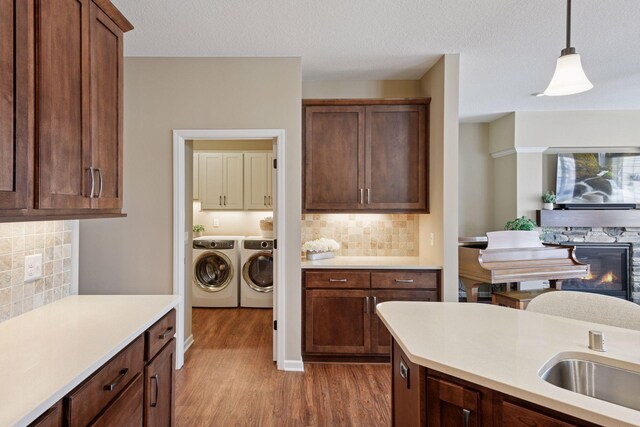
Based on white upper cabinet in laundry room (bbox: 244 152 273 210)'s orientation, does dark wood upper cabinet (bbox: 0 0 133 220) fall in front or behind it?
in front

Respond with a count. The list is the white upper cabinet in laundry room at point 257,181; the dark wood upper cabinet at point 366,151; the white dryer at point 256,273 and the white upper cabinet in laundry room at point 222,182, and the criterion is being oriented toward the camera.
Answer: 4

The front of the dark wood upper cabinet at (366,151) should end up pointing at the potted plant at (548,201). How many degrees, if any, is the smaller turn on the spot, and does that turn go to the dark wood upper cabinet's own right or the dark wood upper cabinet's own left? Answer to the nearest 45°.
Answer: approximately 135° to the dark wood upper cabinet's own left

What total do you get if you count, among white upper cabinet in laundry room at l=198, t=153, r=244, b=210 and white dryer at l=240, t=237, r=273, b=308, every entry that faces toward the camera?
2

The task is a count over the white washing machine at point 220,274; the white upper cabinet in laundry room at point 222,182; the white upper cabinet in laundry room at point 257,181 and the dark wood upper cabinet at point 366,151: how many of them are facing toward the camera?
4

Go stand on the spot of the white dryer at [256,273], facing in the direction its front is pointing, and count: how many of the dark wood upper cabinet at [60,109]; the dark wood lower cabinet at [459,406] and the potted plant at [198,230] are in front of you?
2

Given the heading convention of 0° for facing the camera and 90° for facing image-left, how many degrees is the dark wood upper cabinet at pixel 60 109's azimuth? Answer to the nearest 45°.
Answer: approximately 315°

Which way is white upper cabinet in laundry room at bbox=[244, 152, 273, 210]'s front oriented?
toward the camera

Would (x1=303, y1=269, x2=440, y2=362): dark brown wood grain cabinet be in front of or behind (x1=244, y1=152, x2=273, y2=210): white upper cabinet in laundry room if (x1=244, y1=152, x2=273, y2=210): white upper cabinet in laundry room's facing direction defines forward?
in front

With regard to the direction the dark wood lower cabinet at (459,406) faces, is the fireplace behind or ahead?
behind

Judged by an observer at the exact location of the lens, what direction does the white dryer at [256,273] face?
facing the viewer

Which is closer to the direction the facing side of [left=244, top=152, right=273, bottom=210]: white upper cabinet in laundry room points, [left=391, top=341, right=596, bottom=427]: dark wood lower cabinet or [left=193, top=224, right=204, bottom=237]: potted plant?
the dark wood lower cabinet

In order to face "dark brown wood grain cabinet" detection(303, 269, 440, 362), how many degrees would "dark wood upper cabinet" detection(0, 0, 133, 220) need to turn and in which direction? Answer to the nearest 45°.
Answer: approximately 45° to its left

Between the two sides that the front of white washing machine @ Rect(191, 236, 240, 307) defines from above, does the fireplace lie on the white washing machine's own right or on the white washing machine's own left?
on the white washing machine's own left

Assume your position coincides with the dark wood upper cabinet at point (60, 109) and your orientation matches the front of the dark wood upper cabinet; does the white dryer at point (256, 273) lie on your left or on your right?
on your left
